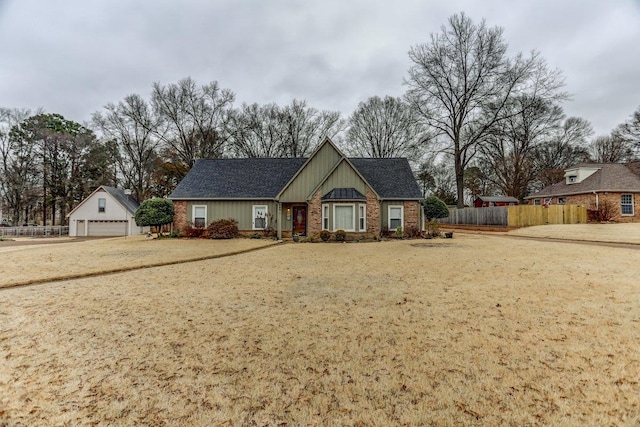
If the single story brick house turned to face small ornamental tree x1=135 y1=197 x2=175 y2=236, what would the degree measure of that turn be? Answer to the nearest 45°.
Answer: approximately 90° to its right

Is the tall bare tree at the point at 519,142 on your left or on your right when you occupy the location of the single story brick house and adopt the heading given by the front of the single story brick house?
on your left

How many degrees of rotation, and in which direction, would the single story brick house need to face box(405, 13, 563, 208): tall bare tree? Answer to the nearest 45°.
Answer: approximately 135° to its left

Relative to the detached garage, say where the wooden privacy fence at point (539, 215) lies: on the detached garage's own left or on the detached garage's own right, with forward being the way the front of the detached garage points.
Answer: on the detached garage's own left

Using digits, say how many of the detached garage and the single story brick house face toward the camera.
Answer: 2

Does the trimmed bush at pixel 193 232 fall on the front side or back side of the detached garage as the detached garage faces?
on the front side

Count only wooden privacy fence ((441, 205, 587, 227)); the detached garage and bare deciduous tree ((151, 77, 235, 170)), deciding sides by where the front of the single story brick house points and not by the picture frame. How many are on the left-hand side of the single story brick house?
1

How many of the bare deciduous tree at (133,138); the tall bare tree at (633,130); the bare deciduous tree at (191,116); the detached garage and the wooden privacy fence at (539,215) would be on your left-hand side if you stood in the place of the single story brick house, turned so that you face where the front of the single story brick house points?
2

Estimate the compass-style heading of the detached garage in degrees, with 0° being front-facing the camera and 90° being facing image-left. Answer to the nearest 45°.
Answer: approximately 0°

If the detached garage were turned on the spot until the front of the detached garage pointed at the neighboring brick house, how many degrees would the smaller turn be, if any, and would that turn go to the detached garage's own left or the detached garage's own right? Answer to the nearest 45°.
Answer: approximately 45° to the detached garage's own left

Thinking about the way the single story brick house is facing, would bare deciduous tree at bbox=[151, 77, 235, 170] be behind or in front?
behind
